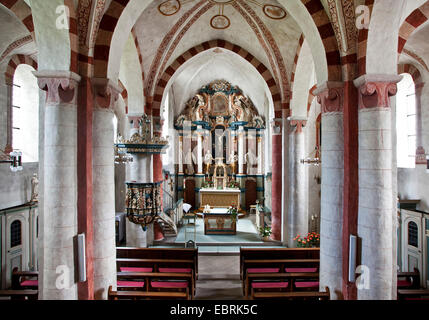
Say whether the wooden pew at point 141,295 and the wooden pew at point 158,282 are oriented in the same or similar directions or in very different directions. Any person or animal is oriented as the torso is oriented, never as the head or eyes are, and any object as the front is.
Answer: same or similar directions

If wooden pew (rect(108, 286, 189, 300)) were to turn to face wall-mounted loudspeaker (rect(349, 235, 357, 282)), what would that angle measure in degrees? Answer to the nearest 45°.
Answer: approximately 90° to its right

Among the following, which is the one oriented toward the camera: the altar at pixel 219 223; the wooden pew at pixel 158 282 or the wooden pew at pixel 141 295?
the altar

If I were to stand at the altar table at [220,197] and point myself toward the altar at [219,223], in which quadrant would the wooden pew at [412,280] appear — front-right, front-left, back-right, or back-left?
front-left

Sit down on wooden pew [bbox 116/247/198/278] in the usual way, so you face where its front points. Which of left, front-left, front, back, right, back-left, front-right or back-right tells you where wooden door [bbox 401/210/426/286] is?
right

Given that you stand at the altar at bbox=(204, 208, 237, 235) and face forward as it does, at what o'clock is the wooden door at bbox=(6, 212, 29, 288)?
The wooden door is roughly at 2 o'clock from the altar.

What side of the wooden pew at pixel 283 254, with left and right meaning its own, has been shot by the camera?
back

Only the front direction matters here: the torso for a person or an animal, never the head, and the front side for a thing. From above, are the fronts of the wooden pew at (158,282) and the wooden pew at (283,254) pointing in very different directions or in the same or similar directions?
same or similar directions

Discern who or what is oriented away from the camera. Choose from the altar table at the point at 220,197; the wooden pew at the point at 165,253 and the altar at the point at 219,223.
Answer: the wooden pew

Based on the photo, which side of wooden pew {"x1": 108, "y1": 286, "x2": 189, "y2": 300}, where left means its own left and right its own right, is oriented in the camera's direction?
back

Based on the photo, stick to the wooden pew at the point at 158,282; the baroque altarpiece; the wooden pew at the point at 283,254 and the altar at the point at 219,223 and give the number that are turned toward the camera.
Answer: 2

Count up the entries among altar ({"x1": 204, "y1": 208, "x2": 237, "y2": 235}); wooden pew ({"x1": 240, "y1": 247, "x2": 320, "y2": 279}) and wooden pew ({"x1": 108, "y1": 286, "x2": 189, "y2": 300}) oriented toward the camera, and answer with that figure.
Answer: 1

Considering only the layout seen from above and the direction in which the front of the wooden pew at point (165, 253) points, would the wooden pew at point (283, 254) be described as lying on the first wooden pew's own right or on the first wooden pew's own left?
on the first wooden pew's own right

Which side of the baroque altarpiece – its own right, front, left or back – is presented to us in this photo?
front

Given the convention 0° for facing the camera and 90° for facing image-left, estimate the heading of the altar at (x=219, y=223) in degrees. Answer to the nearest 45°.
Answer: approximately 0°

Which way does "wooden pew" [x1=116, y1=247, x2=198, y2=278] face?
away from the camera

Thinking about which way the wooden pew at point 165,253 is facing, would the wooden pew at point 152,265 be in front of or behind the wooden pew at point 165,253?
behind

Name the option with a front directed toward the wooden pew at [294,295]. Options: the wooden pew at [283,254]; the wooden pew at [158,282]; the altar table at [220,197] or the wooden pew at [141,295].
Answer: the altar table

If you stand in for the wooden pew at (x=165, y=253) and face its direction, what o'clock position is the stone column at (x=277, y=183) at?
The stone column is roughly at 2 o'clock from the wooden pew.

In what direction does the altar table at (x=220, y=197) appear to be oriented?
toward the camera

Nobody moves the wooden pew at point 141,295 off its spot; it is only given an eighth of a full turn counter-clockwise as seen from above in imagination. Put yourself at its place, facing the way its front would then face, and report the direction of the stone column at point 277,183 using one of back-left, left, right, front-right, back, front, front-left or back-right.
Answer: right

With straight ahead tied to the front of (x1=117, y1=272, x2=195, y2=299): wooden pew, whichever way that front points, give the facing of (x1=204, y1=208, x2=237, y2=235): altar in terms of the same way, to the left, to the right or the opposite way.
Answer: the opposite way
